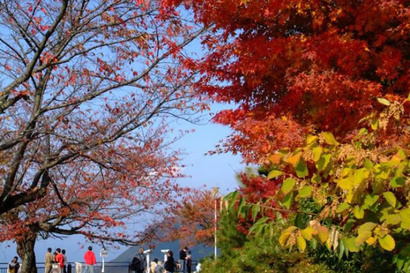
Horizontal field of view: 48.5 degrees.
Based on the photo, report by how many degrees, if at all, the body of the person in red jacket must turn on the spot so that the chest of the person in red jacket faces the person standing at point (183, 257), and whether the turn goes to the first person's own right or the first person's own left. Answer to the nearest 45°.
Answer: approximately 45° to the first person's own right

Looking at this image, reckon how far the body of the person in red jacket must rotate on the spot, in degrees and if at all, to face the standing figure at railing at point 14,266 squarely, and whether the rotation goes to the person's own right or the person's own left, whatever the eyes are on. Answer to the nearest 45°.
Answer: approximately 45° to the person's own left

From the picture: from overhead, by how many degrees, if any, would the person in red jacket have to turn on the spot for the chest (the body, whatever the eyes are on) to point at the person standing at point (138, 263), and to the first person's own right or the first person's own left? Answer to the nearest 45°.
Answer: approximately 135° to the first person's own right

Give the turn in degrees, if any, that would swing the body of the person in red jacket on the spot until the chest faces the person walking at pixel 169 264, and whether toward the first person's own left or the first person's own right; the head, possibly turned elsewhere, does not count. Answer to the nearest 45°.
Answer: approximately 90° to the first person's own right

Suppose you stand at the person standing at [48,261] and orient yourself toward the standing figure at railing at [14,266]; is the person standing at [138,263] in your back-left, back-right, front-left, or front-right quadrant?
back-left

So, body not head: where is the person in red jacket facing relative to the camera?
away from the camera
